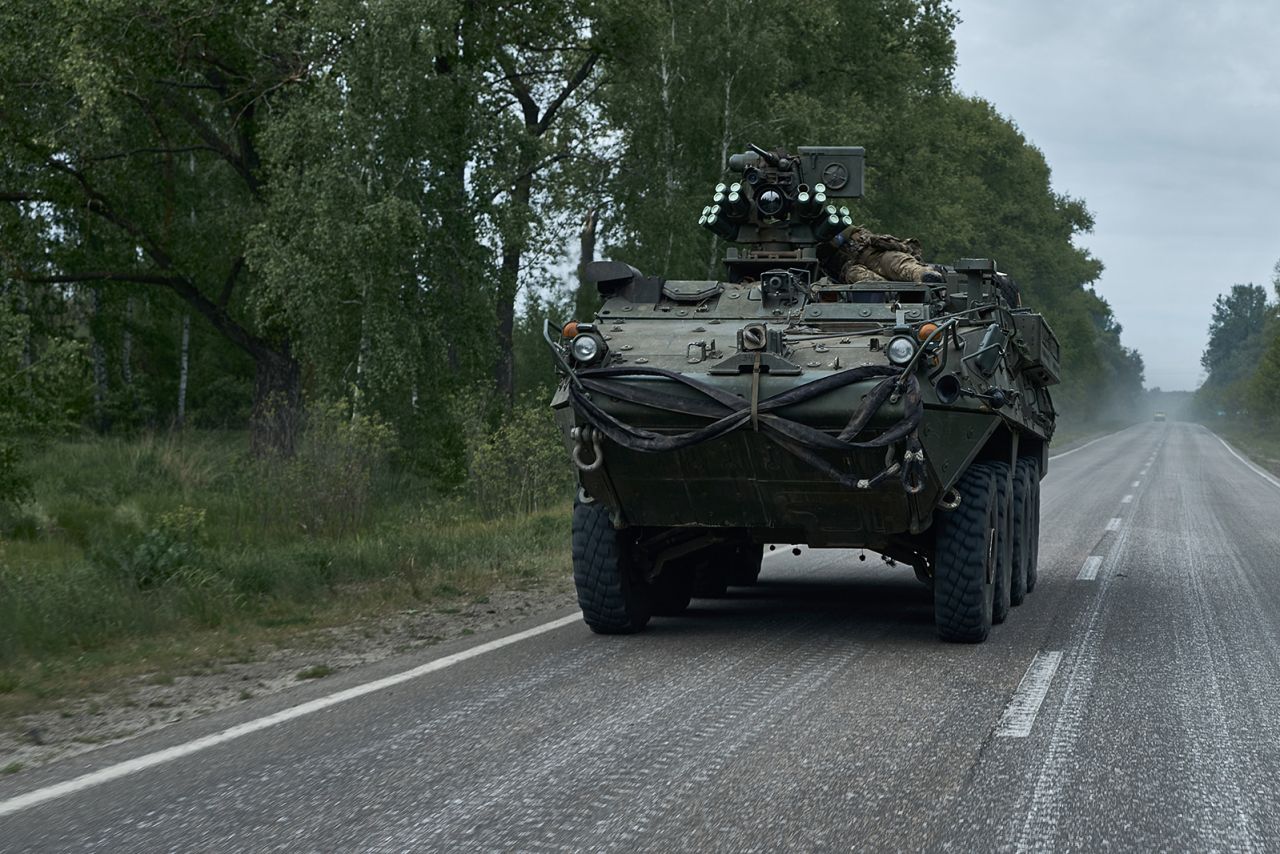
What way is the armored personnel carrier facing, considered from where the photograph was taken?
facing the viewer

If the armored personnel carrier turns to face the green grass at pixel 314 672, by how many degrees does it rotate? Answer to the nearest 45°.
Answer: approximately 90° to its right

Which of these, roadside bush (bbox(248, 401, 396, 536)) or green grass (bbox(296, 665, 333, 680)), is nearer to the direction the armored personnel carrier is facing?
the green grass

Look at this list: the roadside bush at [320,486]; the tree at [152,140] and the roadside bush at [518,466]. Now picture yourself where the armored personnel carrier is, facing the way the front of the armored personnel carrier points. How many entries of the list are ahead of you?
0

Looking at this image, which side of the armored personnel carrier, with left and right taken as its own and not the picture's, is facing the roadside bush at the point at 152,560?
right

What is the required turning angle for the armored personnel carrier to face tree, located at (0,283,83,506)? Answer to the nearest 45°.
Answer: approximately 135° to its right

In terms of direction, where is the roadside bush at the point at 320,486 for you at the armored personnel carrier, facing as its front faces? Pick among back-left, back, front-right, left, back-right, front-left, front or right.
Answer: back-right

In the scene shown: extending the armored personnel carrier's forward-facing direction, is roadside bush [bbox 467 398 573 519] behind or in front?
behind

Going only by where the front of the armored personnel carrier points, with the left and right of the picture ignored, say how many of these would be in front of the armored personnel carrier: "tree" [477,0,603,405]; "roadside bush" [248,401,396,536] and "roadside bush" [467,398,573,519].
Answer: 0

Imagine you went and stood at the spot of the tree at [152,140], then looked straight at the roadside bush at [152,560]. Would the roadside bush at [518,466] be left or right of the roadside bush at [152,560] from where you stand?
left
